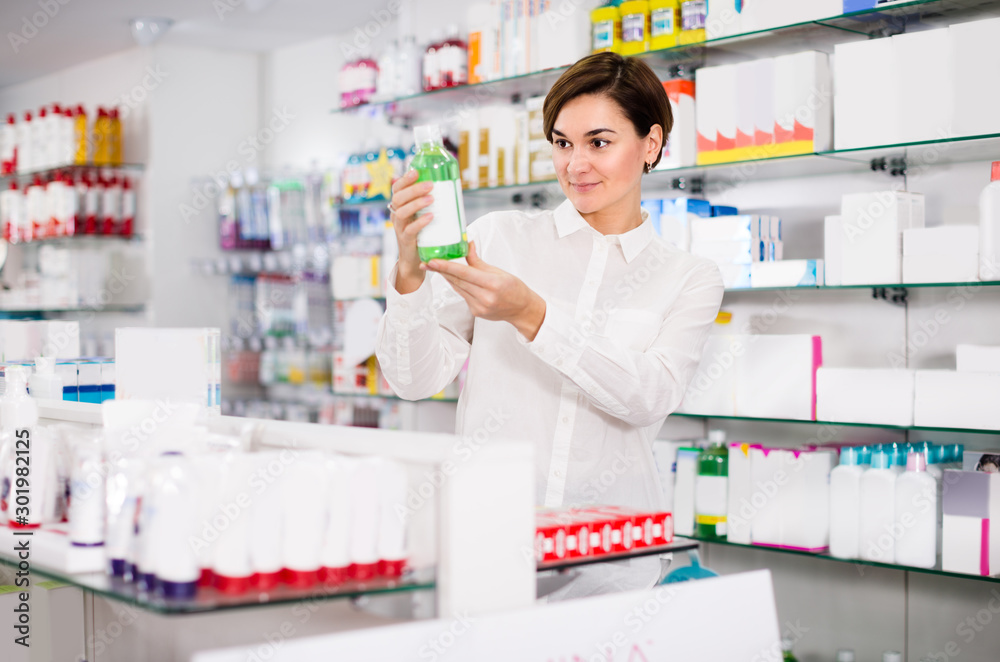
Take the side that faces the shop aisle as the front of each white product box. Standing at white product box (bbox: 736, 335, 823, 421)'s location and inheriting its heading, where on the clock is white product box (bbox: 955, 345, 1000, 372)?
white product box (bbox: 955, 345, 1000, 372) is roughly at 10 o'clock from white product box (bbox: 736, 335, 823, 421).

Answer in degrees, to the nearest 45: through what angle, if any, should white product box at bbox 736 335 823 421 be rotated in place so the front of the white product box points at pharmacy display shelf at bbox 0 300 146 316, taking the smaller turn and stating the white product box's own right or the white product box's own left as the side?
approximately 135° to the white product box's own right

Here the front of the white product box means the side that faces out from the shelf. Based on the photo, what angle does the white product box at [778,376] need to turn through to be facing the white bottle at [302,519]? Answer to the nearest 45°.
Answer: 0° — it already faces it

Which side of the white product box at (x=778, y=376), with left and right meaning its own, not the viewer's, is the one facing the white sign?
front

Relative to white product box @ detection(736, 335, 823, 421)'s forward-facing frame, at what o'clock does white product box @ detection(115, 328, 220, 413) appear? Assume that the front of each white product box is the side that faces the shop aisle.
white product box @ detection(115, 328, 220, 413) is roughly at 1 o'clock from white product box @ detection(736, 335, 823, 421).

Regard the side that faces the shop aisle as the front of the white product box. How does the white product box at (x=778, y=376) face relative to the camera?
toward the camera

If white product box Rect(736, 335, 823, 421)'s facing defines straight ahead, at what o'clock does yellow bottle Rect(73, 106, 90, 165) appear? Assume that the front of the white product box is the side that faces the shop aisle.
The yellow bottle is roughly at 4 o'clock from the white product box.

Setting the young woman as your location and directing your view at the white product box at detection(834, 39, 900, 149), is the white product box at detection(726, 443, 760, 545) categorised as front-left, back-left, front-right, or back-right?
front-left

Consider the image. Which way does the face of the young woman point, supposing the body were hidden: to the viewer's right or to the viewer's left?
to the viewer's left

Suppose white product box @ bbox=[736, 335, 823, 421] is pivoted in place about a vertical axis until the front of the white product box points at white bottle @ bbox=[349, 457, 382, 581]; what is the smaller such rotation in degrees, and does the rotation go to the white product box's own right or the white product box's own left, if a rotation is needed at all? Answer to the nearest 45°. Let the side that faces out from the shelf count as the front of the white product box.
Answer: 0° — it already faces it
